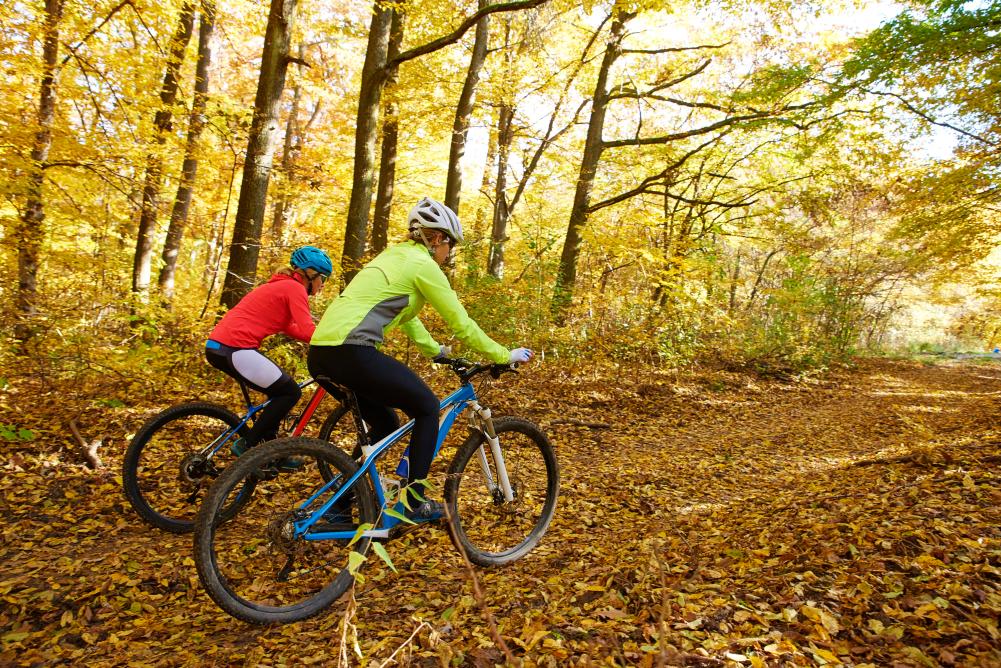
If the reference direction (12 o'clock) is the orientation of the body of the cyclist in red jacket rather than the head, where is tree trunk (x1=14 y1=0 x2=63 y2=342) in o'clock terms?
The tree trunk is roughly at 8 o'clock from the cyclist in red jacket.

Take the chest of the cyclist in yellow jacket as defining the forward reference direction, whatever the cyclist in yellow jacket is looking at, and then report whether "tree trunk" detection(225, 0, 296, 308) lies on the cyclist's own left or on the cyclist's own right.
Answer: on the cyclist's own left

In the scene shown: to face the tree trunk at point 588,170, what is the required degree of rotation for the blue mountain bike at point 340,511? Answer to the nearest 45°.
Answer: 0° — it already faces it

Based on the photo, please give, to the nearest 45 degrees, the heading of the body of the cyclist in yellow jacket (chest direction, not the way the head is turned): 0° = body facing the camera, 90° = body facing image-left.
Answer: approximately 225°

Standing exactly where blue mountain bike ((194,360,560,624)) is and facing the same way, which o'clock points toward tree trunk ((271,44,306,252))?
The tree trunk is roughly at 10 o'clock from the blue mountain bike.

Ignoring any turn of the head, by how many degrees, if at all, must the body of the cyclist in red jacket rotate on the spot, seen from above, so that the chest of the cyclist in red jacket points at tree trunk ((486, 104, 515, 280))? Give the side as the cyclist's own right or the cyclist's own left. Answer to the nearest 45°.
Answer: approximately 45° to the cyclist's own left

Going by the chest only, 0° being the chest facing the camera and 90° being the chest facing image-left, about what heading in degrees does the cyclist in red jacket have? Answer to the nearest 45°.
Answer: approximately 270°

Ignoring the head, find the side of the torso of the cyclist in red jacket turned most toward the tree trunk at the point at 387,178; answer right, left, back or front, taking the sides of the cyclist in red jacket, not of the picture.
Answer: left

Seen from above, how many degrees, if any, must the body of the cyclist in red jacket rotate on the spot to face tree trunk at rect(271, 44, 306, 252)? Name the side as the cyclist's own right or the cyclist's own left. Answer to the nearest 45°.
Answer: approximately 90° to the cyclist's own left

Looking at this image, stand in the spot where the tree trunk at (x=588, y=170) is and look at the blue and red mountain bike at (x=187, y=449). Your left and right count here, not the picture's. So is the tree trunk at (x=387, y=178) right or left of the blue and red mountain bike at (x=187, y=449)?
right

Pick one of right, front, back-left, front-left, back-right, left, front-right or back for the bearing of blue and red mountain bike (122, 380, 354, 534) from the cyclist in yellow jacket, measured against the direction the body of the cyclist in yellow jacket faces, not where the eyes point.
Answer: left

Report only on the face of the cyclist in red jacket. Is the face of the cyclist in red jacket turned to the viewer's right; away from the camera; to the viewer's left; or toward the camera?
to the viewer's right

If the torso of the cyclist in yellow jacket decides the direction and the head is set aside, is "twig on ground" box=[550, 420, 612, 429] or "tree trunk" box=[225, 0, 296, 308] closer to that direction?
the twig on ground

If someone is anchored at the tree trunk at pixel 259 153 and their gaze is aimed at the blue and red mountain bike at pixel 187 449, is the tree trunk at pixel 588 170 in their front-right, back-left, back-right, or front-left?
back-left

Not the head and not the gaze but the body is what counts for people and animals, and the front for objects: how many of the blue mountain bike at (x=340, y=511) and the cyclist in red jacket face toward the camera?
0

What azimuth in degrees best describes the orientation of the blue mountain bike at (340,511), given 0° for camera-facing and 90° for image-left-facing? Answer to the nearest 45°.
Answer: approximately 225°

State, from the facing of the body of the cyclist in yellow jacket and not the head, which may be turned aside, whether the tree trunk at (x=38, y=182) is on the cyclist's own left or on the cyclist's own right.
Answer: on the cyclist's own left

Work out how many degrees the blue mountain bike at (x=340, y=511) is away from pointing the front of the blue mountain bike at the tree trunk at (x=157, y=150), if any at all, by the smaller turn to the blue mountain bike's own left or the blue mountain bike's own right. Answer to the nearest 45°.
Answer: approximately 90° to the blue mountain bike's own left
